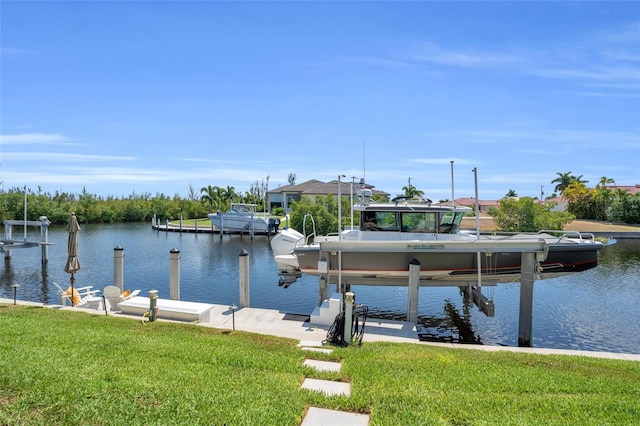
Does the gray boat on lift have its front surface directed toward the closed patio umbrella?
no

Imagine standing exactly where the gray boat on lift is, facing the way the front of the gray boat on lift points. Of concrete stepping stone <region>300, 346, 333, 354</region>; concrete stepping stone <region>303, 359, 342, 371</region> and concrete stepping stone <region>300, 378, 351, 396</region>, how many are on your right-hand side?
3

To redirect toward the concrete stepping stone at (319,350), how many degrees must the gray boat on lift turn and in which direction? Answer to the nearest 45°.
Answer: approximately 90° to its right

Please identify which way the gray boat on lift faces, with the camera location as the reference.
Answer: facing to the right of the viewer

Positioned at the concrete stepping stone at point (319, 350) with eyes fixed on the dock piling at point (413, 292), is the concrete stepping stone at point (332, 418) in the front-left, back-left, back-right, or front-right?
back-right

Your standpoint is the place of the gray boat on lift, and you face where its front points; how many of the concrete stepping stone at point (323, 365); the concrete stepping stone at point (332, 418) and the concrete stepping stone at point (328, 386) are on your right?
3

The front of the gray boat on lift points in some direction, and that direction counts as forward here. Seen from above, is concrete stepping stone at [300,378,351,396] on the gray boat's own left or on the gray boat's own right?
on the gray boat's own right

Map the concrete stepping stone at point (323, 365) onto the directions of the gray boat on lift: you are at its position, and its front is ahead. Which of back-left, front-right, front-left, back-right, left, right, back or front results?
right

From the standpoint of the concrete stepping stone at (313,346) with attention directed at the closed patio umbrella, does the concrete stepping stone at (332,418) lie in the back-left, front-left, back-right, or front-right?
back-left

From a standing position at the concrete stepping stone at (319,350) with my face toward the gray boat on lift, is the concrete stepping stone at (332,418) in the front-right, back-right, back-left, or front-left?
back-right

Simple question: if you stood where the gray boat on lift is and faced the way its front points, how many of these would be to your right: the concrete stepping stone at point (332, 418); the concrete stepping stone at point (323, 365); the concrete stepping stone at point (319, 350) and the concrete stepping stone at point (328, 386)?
4

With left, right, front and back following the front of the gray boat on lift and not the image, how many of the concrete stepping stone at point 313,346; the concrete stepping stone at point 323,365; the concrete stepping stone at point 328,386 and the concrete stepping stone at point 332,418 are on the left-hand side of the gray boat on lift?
0

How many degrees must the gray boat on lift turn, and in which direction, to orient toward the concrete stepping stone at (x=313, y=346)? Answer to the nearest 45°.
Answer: approximately 90° to its right

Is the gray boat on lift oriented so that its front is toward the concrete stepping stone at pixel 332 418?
no
